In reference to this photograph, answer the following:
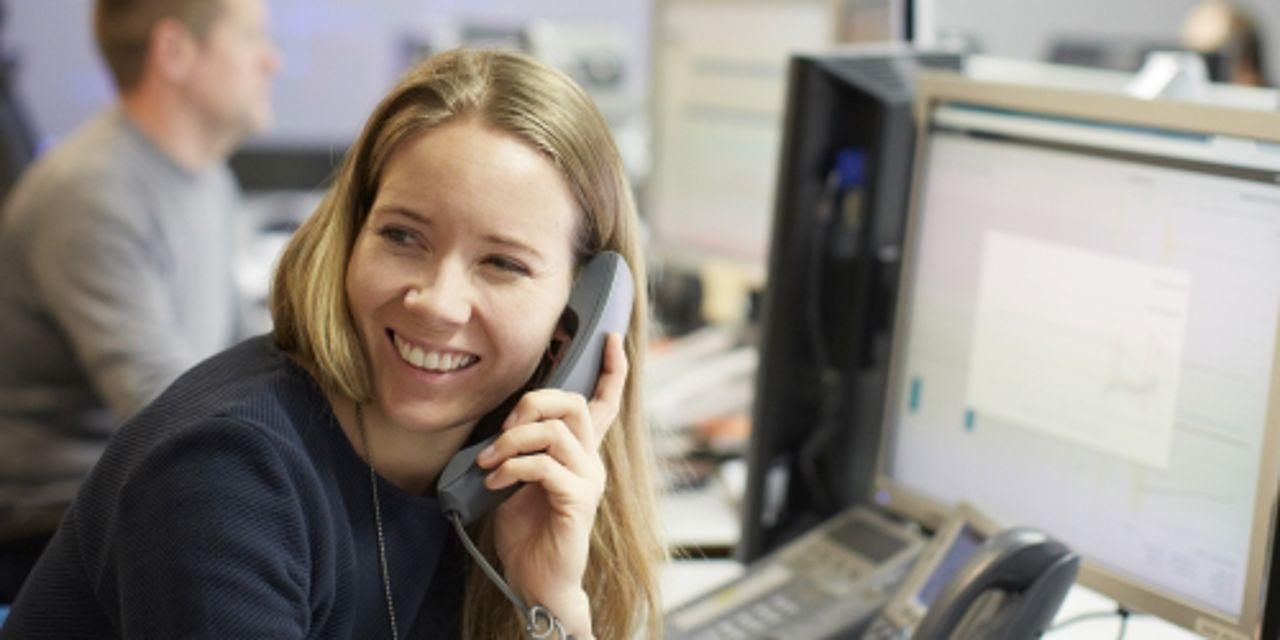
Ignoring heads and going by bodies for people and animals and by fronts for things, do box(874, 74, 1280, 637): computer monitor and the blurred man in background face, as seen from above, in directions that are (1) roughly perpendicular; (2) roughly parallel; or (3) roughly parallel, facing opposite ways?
roughly parallel, facing opposite ways

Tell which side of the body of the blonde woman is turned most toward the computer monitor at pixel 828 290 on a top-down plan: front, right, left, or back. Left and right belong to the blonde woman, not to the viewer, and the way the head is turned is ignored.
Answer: left

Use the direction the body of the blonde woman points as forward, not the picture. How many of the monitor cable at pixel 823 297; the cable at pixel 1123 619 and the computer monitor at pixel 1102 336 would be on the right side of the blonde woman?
0

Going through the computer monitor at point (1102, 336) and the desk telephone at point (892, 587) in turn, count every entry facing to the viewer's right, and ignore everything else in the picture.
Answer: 0

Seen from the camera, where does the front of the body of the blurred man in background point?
to the viewer's right

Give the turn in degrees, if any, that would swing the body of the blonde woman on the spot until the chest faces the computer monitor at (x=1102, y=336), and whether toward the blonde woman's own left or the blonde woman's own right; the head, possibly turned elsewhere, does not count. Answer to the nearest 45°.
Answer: approximately 45° to the blonde woman's own left

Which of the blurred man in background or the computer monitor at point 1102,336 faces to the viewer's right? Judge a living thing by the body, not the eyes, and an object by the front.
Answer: the blurred man in background

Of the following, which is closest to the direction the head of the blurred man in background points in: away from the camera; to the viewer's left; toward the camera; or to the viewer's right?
to the viewer's right

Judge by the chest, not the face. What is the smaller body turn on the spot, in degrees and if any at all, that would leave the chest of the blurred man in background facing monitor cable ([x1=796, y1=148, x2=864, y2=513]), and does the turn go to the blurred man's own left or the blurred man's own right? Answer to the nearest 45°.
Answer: approximately 45° to the blurred man's own right

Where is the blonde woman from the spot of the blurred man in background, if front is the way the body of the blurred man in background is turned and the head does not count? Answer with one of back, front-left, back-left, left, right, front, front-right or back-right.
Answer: right

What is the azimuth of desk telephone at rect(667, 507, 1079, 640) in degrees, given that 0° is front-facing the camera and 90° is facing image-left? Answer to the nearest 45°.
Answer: approximately 45°

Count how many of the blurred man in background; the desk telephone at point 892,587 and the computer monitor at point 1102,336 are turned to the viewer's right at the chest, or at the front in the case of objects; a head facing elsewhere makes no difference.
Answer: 1

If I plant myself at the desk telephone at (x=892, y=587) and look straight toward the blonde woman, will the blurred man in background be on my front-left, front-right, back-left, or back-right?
front-right

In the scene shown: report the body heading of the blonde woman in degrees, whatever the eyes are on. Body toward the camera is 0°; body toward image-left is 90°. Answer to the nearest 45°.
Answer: approximately 315°

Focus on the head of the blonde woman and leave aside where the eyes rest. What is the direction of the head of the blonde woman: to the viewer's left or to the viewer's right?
to the viewer's left

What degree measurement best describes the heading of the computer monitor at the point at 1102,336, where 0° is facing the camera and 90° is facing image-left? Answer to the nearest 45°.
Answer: approximately 45°
